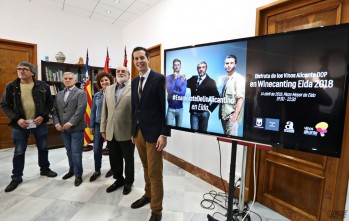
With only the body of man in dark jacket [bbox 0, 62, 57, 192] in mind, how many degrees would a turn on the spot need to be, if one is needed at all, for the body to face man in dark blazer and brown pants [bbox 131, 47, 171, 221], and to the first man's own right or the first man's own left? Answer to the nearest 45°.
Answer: approximately 45° to the first man's own left

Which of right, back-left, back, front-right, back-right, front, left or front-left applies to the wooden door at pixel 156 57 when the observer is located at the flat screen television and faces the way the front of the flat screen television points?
right

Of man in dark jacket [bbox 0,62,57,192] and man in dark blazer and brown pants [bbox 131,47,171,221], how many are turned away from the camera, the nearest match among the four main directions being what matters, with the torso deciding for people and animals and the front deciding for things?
0

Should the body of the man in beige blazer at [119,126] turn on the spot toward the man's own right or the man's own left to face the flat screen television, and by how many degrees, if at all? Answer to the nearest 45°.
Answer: approximately 90° to the man's own left

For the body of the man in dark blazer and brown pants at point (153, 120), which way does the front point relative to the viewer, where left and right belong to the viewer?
facing the viewer and to the left of the viewer

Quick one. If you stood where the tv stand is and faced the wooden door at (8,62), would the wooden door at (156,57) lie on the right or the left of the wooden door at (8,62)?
right

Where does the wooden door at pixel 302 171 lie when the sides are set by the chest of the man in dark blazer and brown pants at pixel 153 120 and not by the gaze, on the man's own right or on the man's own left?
on the man's own left

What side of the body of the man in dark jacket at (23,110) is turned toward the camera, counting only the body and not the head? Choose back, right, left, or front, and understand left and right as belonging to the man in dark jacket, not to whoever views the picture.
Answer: front

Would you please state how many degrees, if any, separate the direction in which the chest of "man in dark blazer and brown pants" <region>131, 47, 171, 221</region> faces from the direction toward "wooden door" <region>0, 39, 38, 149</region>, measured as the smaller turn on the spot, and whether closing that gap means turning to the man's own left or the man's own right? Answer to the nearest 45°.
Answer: approximately 90° to the man's own right
